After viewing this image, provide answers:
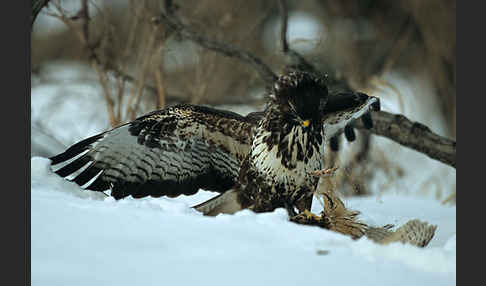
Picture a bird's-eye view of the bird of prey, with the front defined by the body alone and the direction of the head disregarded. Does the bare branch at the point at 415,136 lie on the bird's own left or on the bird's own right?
on the bird's own left

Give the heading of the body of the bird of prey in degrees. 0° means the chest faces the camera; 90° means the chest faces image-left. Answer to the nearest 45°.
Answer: approximately 315°

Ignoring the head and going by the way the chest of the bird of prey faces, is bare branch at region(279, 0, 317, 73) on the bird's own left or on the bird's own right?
on the bird's own left
